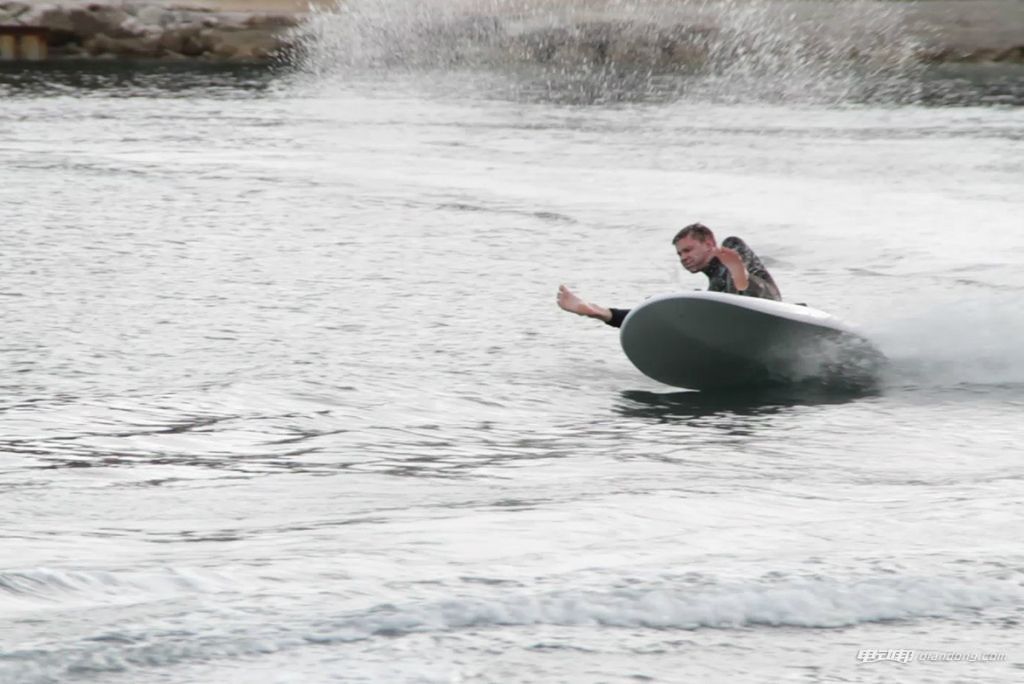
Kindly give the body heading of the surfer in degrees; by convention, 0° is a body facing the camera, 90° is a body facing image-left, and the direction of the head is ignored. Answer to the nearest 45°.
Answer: approximately 45°
